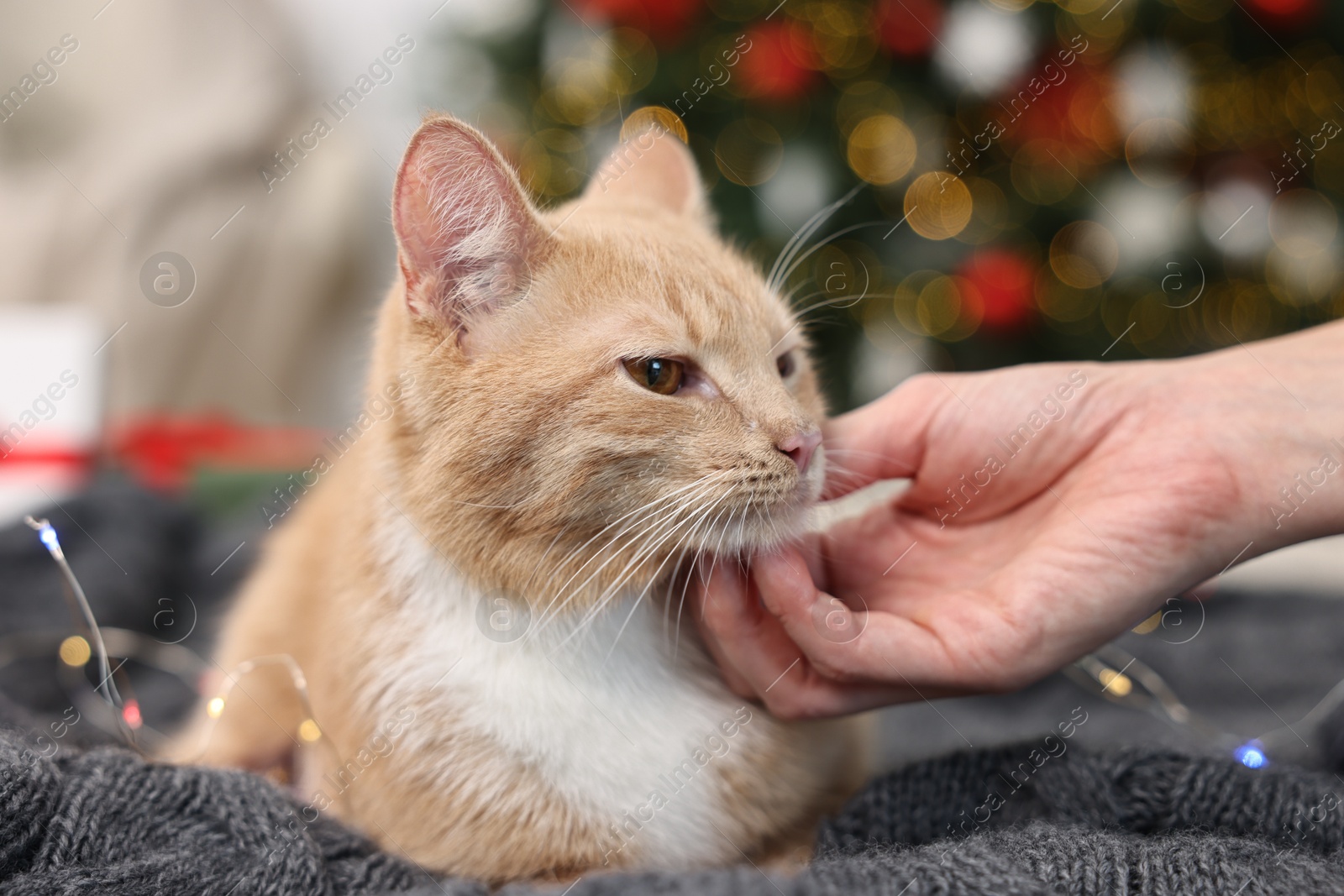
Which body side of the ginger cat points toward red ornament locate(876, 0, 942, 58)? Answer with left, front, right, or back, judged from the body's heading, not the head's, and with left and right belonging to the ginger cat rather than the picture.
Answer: left

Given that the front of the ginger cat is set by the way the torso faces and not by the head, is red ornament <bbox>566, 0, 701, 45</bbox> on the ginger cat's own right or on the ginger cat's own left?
on the ginger cat's own left

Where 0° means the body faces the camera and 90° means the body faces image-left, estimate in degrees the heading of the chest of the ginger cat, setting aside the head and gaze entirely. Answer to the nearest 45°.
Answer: approximately 315°

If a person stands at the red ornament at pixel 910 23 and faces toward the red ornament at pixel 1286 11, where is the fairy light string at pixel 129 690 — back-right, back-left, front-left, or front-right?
back-right

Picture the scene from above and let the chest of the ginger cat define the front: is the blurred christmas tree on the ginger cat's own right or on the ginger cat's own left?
on the ginger cat's own left
